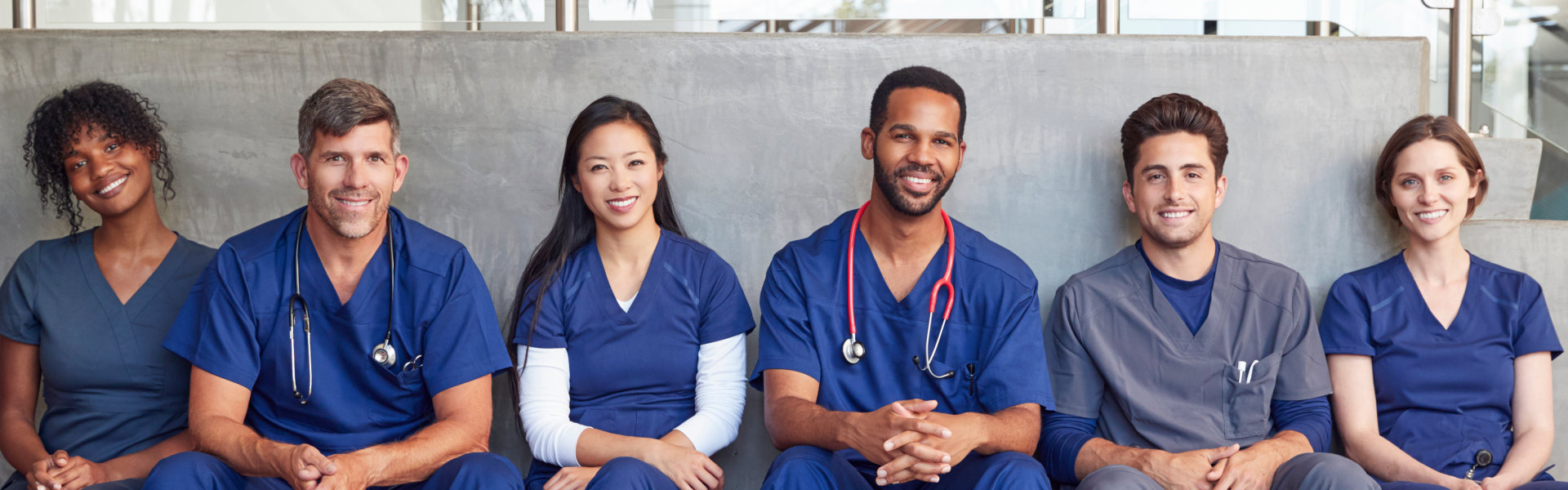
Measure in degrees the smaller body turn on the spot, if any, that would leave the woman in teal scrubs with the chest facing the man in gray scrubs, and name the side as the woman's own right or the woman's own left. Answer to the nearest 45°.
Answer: approximately 45° to the woman's own left

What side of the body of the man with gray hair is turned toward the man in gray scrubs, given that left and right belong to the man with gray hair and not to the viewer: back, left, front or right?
left

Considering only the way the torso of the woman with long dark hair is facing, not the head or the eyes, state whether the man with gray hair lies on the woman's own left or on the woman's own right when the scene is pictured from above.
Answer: on the woman's own right

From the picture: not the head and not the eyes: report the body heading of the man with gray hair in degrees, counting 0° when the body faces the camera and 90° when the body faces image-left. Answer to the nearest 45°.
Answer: approximately 0°

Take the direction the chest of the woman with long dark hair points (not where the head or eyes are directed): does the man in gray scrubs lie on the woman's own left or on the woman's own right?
on the woman's own left

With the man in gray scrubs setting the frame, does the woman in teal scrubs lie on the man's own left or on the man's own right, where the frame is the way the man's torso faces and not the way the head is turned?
on the man's own right
